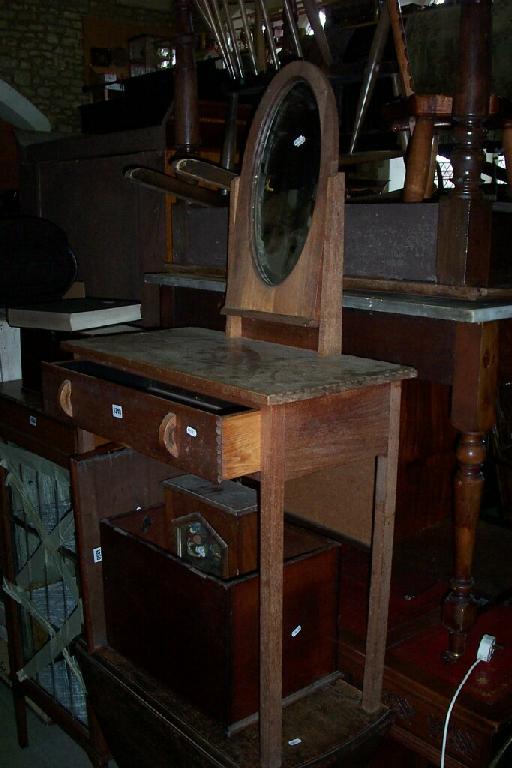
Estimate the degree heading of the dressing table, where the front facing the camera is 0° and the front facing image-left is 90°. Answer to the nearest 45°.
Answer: approximately 45°
